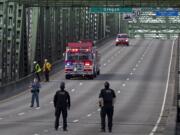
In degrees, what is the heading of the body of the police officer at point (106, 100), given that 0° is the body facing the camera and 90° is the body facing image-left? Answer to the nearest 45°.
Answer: approximately 180°
